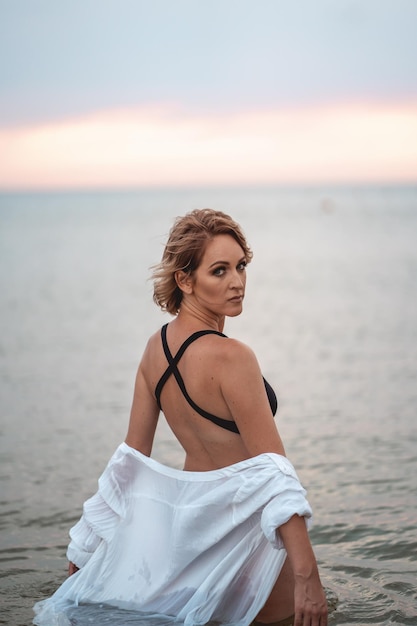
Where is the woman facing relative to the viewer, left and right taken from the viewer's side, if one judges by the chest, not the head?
facing away from the viewer and to the right of the viewer
